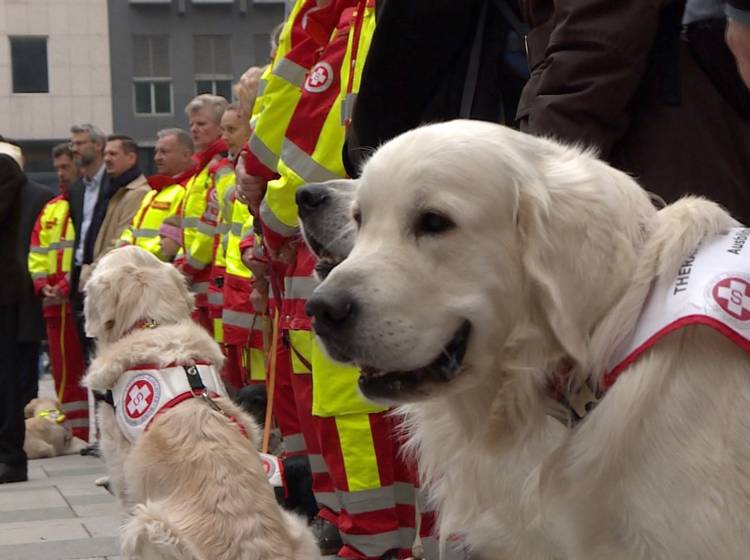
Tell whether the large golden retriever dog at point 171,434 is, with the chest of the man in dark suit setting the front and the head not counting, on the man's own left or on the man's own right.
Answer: on the man's own left

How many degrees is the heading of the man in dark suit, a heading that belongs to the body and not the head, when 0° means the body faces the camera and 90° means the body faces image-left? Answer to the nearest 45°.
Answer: approximately 45°

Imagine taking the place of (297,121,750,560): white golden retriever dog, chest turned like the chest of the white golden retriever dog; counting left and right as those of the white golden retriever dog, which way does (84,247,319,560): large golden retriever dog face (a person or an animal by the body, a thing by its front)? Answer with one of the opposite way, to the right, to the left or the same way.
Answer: to the right

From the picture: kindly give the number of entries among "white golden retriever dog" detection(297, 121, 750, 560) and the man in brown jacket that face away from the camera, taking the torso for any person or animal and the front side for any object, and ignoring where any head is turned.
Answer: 0

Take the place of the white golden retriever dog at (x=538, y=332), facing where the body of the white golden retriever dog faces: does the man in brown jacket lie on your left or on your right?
on your right

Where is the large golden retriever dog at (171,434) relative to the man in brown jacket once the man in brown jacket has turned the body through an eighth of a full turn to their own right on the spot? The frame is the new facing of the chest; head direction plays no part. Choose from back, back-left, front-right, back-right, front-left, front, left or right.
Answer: left

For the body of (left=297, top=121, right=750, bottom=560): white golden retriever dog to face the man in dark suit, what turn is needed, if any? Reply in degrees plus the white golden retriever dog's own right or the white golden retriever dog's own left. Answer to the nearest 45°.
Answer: approximately 90° to the white golden retriever dog's own right

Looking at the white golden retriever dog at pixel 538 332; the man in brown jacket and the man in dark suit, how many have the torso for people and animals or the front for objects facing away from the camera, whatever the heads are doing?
0

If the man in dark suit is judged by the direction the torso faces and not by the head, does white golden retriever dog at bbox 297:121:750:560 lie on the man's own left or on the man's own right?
on the man's own left

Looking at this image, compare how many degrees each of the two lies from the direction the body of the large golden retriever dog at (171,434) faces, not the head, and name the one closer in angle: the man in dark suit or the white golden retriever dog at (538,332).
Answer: the man in dark suit
